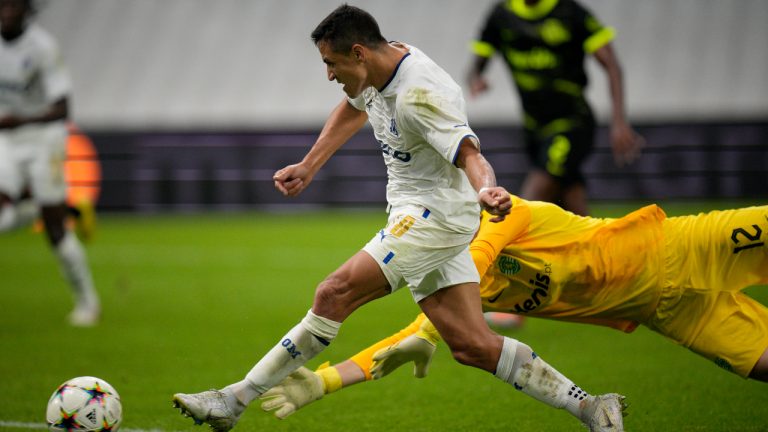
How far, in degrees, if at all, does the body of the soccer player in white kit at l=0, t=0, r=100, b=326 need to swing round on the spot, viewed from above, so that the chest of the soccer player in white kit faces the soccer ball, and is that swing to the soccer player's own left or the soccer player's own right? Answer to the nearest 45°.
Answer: approximately 45° to the soccer player's own left

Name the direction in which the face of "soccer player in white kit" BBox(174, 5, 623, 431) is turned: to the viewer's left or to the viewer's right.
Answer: to the viewer's left

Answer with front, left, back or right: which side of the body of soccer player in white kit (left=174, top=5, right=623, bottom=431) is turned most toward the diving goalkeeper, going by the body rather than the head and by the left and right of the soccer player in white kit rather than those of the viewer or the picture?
back

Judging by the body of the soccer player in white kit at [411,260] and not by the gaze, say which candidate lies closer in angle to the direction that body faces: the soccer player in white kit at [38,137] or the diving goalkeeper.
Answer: the soccer player in white kit

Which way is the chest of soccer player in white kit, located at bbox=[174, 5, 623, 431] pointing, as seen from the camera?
to the viewer's left

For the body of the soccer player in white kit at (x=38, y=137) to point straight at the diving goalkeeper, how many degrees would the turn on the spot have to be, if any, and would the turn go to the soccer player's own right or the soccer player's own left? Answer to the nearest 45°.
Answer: approximately 90° to the soccer player's own left

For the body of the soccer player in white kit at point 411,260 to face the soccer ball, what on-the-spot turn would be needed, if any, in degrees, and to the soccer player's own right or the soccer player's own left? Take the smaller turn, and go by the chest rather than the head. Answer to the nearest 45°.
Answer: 0° — they already face it

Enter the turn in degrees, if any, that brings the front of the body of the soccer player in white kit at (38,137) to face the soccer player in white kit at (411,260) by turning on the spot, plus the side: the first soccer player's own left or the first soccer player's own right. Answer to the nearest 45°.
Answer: approximately 45° to the first soccer player's own left

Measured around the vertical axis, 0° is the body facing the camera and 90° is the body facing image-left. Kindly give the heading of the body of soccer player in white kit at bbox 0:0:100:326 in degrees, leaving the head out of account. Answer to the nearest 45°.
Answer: approximately 45°
